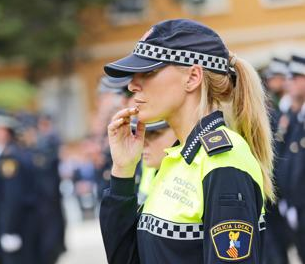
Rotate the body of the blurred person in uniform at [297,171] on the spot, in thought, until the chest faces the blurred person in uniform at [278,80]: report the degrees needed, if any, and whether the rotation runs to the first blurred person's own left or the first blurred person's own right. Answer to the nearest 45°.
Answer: approximately 135° to the first blurred person's own right

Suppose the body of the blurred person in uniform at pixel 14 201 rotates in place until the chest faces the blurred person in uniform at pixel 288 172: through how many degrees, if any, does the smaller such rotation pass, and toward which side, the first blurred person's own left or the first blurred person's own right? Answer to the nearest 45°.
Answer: approximately 135° to the first blurred person's own left

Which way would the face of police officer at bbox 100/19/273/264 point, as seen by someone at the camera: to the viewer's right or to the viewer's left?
to the viewer's left

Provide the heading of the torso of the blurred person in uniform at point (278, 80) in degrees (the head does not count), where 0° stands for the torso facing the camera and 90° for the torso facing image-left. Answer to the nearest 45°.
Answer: approximately 45°

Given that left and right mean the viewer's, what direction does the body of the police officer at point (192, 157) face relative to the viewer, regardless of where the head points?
facing to the left of the viewer
